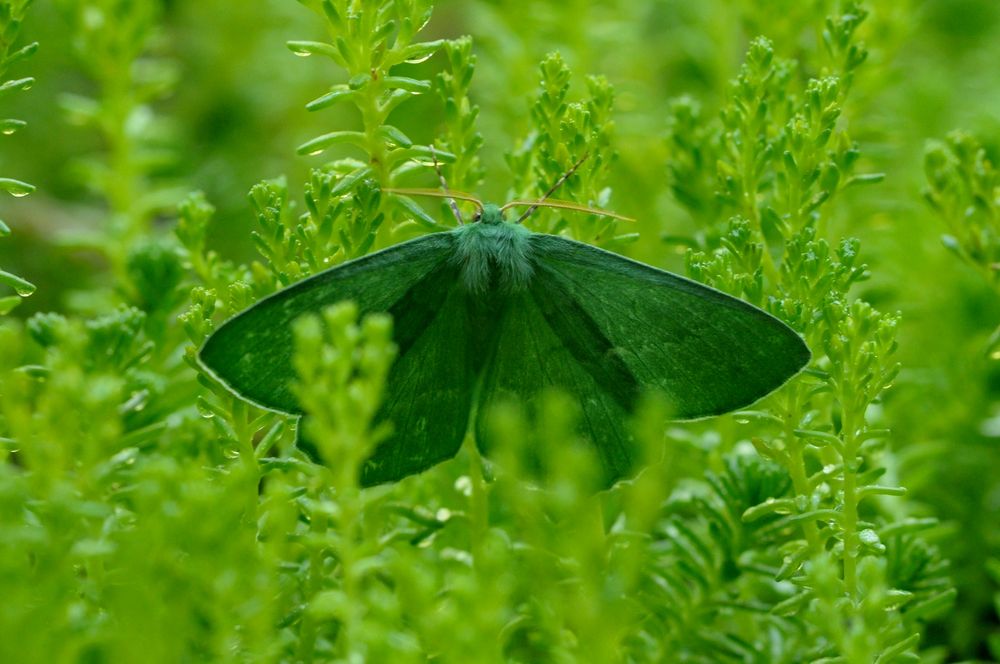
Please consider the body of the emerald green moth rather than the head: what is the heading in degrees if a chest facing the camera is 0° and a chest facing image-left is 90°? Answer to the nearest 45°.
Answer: approximately 180°
